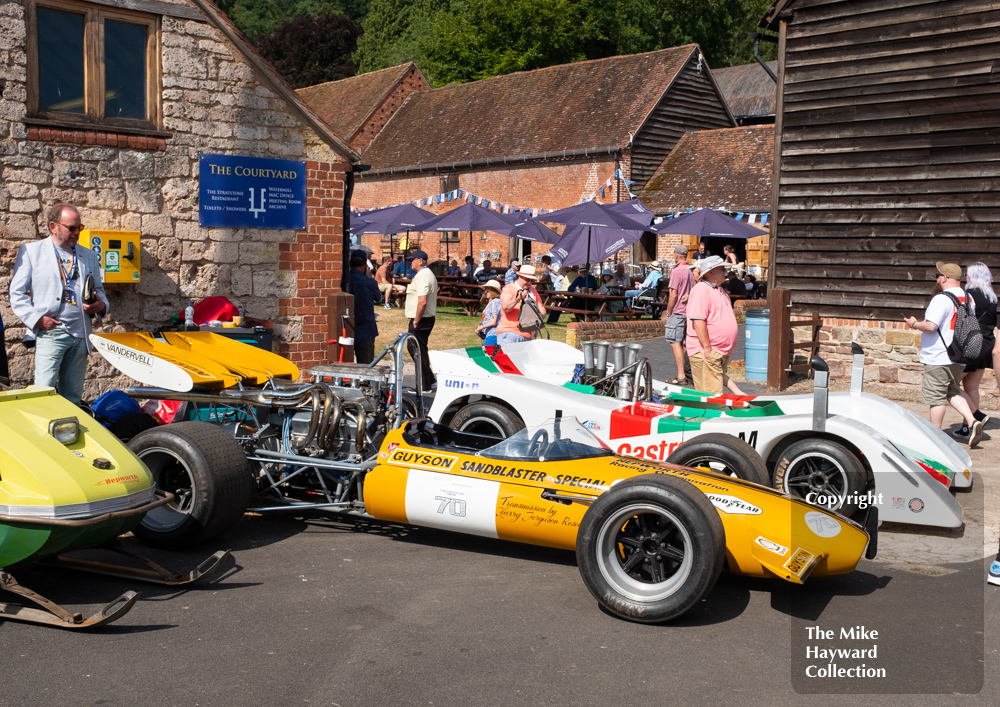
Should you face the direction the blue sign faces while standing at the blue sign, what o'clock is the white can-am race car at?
The white can-am race car is roughly at 11 o'clock from the blue sign.

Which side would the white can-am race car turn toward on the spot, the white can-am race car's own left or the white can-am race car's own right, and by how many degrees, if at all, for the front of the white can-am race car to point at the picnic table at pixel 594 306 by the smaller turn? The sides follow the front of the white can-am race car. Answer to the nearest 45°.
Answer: approximately 135° to the white can-am race car's own left

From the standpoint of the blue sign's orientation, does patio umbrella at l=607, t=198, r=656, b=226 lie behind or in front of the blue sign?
behind

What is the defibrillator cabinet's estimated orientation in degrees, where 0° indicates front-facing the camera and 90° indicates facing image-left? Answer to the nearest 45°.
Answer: approximately 0°

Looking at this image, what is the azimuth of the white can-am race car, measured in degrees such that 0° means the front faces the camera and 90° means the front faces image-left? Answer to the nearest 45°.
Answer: approximately 315°

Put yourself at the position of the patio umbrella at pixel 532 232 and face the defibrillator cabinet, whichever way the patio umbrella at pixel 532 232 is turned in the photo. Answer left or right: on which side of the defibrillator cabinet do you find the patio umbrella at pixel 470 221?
right

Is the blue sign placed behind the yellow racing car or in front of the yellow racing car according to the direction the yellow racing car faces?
behind

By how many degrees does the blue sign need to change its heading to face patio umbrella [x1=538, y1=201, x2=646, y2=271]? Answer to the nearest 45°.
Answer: approximately 135° to its left

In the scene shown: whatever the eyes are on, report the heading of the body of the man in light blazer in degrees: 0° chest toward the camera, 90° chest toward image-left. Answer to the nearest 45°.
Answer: approximately 315°

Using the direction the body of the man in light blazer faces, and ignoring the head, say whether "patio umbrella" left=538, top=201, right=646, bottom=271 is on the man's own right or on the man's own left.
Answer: on the man's own left

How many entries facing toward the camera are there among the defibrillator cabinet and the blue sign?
2
